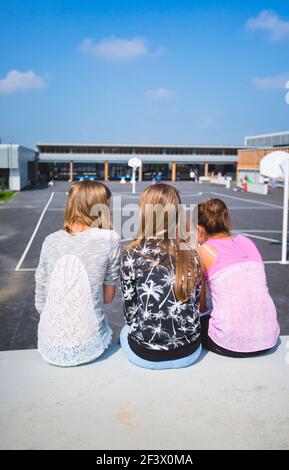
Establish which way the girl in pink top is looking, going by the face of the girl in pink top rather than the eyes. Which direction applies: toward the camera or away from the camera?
away from the camera

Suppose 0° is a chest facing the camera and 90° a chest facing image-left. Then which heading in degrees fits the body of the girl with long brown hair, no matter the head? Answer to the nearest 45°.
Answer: approximately 180°

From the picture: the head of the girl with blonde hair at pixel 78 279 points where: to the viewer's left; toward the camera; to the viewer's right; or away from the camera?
away from the camera

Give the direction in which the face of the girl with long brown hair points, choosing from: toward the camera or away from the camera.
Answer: away from the camera
